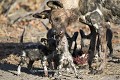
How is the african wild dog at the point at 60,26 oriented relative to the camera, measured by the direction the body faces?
toward the camera
